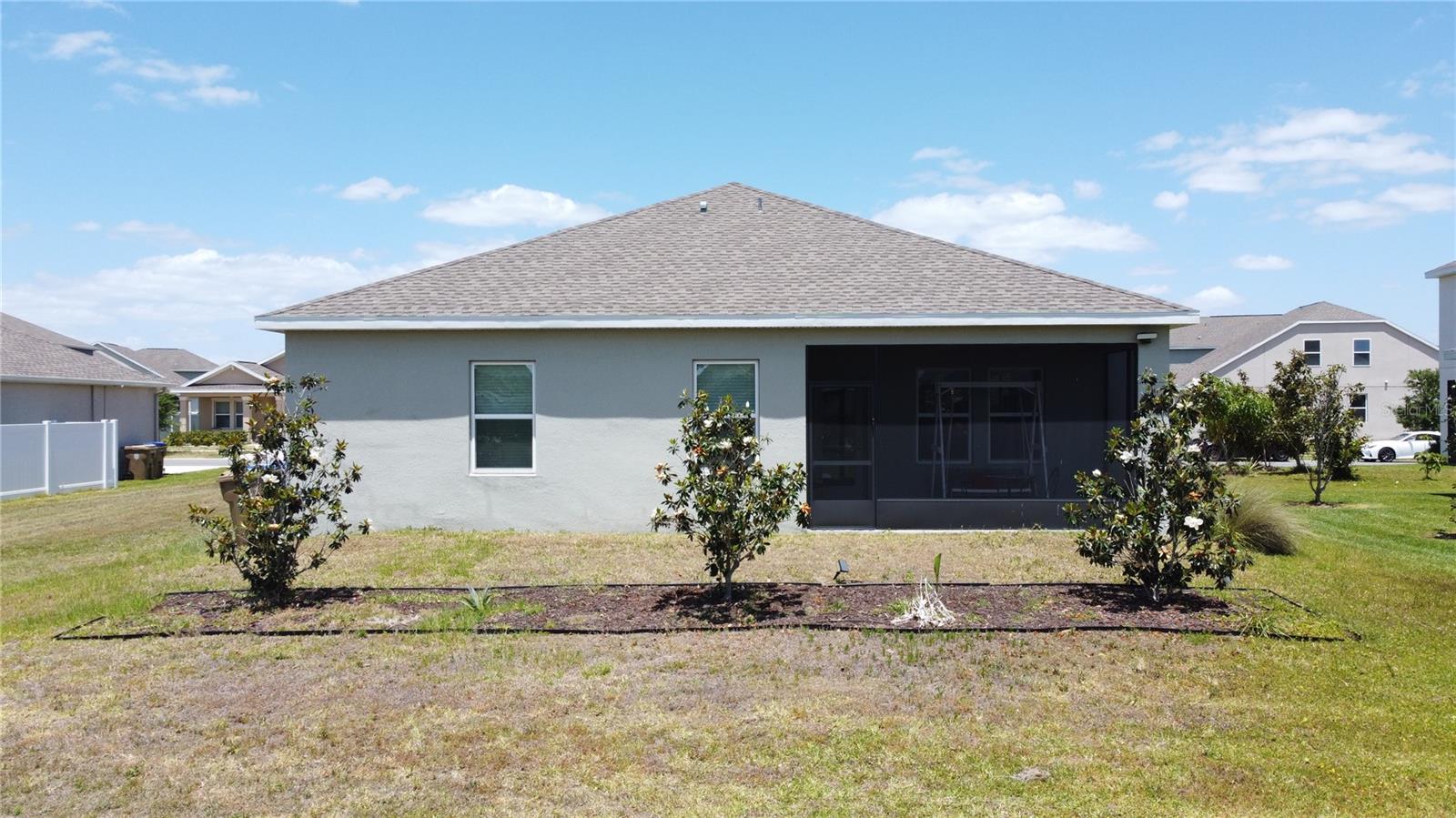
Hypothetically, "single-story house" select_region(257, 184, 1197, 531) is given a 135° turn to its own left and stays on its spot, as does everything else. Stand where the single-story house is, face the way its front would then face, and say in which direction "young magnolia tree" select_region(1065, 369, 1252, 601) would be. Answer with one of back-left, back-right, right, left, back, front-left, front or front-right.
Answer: left

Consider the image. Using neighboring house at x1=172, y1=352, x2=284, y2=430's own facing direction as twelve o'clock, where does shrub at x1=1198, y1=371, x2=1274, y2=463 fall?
The shrub is roughly at 11 o'clock from the neighboring house.

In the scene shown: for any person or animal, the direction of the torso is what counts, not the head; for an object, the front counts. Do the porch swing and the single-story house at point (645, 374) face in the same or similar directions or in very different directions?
very different directions

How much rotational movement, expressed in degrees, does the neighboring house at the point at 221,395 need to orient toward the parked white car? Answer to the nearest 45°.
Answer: approximately 45° to its left

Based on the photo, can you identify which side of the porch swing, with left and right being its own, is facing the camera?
front

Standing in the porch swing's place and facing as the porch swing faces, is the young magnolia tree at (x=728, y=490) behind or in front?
in front

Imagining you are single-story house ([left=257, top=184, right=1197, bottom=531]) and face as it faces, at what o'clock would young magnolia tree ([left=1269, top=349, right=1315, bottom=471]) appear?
The young magnolia tree is roughly at 2 o'clock from the single-story house.

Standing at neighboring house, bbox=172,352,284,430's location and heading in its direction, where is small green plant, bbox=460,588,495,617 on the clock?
The small green plant is roughly at 12 o'clock from the neighboring house.

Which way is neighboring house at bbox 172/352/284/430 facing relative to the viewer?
toward the camera

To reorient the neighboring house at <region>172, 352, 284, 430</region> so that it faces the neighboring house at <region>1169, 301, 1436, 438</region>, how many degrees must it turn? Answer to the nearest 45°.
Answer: approximately 45° to its left

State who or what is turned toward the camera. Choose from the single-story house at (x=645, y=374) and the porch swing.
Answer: the porch swing

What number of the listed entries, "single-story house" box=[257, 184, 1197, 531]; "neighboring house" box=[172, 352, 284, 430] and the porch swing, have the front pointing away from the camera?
1

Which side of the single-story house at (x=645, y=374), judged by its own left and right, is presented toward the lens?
back

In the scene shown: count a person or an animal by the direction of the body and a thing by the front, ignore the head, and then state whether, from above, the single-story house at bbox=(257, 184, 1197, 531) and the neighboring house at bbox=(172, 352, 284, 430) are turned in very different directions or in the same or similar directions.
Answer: very different directions

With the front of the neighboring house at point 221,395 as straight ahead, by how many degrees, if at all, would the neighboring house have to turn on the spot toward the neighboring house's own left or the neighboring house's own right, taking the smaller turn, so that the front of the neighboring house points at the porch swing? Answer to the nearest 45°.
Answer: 0° — it already faces it
